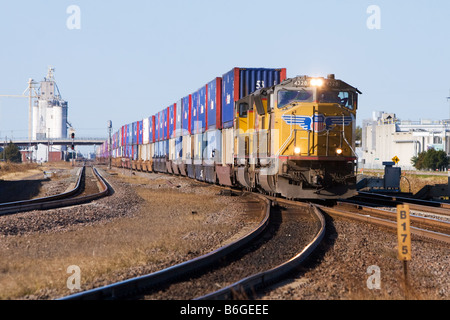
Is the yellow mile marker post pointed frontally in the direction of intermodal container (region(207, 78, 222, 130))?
no

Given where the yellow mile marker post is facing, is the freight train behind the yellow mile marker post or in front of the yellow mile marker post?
behind

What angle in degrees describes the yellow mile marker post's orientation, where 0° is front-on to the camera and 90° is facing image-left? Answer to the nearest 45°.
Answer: approximately 0°

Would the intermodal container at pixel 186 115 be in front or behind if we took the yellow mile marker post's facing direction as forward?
behind

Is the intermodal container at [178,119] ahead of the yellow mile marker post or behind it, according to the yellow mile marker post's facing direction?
behind

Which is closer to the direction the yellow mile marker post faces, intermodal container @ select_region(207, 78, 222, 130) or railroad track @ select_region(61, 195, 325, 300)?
the railroad track

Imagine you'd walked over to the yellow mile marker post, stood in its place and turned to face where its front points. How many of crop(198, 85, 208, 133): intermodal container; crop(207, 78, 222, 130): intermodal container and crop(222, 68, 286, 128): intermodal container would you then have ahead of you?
0

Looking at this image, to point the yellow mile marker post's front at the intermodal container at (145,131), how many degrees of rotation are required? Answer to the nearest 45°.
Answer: approximately 135° to its right

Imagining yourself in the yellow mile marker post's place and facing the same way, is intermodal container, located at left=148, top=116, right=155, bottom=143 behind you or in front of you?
behind

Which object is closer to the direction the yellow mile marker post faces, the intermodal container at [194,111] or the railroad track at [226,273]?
the railroad track

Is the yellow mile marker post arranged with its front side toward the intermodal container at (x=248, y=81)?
no

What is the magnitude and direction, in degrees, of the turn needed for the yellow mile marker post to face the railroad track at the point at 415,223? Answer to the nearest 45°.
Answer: approximately 180°

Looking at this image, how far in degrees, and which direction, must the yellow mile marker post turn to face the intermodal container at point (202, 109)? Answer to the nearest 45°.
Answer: approximately 135° to its right

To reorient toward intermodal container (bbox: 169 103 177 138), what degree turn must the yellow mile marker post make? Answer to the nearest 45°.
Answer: approximately 135° to its right

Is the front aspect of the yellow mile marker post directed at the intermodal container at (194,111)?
no

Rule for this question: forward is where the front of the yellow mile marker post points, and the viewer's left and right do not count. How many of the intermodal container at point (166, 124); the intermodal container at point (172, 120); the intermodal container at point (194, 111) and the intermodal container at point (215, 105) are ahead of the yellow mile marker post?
0
